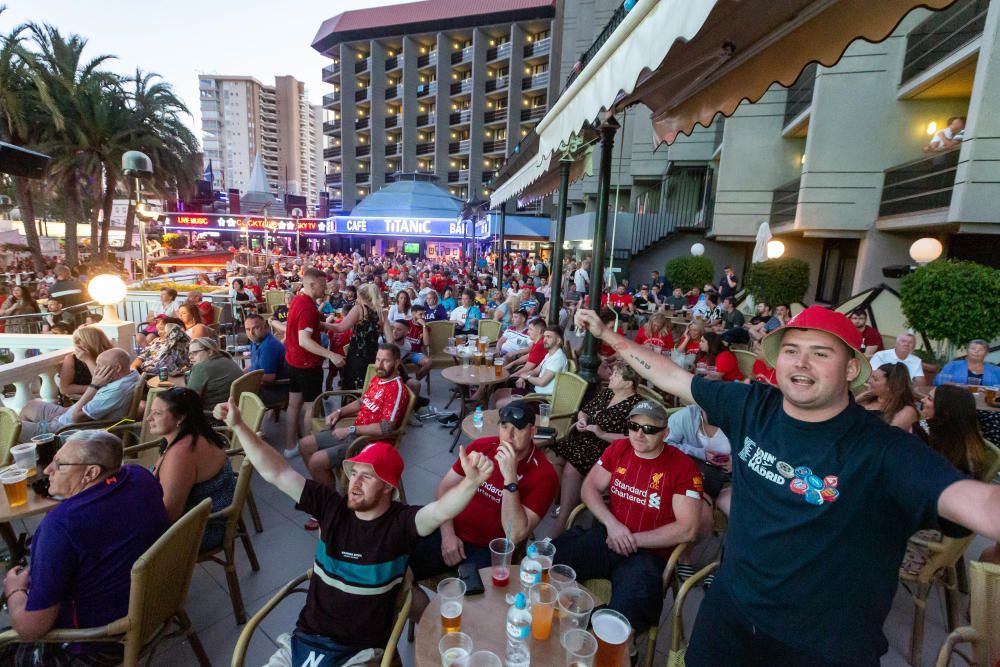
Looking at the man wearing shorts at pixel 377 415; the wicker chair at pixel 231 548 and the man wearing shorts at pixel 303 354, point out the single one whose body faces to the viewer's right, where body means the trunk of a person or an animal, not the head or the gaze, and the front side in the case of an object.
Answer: the man wearing shorts at pixel 303 354

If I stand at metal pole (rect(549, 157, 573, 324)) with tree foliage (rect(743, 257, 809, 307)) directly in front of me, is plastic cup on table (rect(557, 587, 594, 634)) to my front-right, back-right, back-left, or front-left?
back-right

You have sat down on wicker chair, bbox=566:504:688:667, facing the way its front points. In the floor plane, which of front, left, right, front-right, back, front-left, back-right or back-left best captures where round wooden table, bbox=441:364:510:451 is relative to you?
right

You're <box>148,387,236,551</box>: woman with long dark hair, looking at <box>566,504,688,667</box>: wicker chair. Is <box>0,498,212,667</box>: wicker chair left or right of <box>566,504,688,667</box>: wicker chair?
right

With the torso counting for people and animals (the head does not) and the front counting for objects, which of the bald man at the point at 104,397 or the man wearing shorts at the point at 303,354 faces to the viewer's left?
the bald man

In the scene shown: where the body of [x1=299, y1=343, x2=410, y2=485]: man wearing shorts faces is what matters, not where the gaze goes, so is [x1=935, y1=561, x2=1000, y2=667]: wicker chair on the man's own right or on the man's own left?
on the man's own left

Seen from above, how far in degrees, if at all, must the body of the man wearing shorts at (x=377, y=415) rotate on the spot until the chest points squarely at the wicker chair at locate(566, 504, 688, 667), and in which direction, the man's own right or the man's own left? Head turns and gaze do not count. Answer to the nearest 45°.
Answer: approximately 90° to the man's own left

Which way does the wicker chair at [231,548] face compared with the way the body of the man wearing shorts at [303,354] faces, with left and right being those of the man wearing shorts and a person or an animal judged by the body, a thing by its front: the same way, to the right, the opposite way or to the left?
the opposite way

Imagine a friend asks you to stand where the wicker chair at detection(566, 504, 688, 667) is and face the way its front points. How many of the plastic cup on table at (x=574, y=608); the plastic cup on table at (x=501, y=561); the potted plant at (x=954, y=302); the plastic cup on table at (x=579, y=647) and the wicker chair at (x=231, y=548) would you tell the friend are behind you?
1

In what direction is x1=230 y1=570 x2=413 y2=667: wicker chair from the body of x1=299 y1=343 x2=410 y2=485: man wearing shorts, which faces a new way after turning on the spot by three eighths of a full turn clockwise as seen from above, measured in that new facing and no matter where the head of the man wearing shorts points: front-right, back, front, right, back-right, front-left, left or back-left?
back

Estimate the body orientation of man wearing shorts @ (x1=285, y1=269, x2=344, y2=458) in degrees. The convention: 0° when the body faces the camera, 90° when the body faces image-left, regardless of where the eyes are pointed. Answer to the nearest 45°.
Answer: approximately 270°

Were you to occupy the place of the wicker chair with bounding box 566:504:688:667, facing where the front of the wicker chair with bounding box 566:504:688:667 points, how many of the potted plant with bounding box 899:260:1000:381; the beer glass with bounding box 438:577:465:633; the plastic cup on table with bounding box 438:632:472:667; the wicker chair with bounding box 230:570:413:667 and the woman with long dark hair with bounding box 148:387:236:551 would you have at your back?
1

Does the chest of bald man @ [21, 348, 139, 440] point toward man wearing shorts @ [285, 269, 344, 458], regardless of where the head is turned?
no
